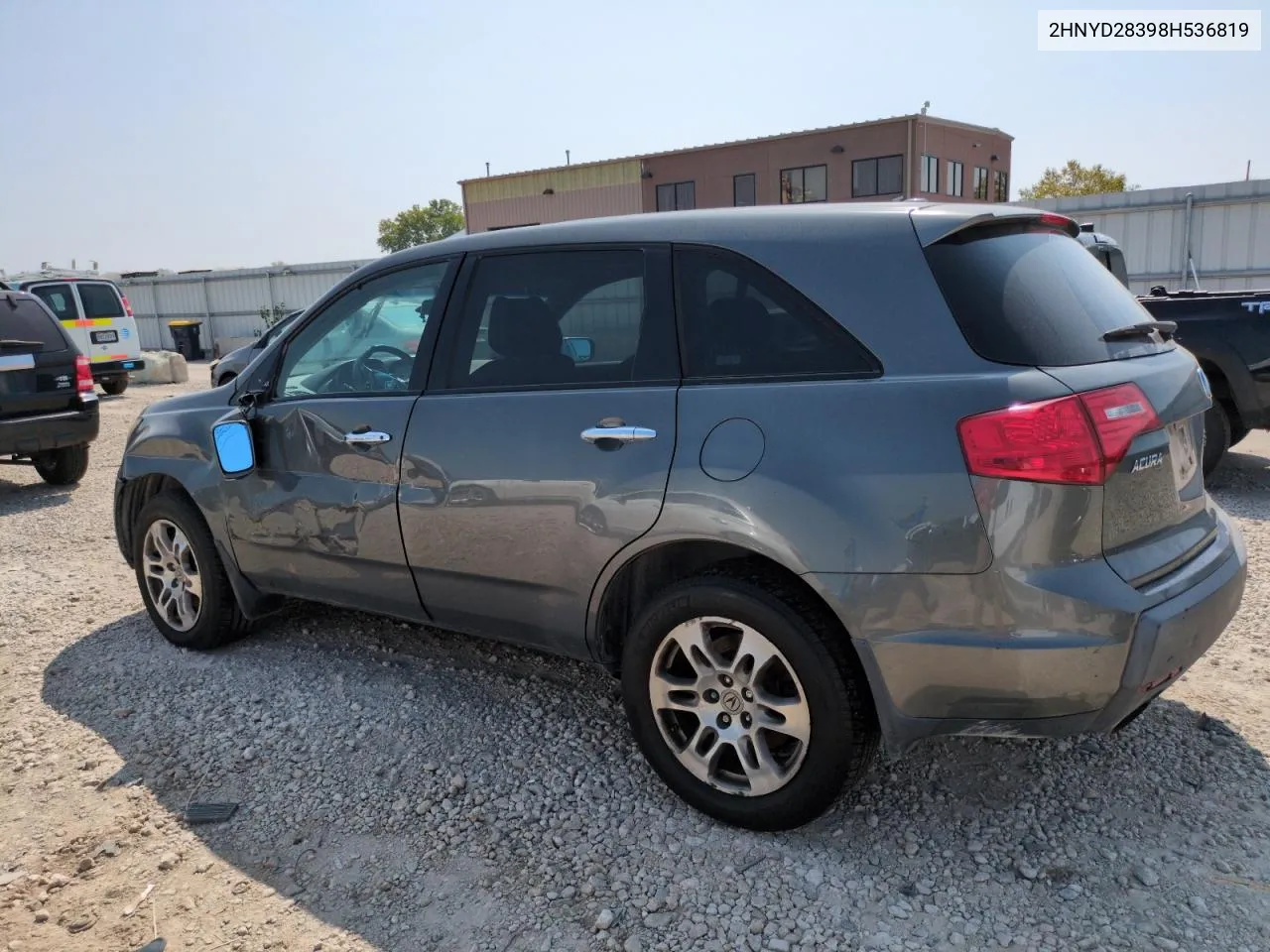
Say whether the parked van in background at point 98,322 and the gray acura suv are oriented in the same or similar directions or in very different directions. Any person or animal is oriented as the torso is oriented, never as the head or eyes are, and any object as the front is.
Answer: same or similar directions

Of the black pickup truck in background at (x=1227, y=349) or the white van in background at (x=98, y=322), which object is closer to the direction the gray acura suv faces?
the white van in background

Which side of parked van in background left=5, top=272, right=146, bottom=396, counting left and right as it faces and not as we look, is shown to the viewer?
back

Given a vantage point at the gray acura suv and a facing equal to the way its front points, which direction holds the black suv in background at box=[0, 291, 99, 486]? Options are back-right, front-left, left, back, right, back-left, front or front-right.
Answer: front

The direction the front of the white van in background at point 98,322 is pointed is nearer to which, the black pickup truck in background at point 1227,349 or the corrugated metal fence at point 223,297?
the corrugated metal fence

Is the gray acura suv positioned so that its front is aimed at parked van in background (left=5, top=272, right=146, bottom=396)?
yes

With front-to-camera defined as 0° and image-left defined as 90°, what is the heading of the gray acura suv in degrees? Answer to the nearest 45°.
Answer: approximately 135°

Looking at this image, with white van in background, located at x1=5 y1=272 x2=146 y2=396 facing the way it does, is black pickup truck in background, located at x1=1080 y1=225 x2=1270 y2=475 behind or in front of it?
behind

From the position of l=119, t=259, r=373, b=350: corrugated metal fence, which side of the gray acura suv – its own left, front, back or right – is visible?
front

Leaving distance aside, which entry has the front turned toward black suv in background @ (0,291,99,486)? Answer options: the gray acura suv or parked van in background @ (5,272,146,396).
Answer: the gray acura suv

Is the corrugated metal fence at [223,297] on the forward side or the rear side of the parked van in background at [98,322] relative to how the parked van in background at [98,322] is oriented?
on the forward side

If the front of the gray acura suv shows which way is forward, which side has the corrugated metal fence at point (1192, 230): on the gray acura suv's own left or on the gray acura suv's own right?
on the gray acura suv's own right

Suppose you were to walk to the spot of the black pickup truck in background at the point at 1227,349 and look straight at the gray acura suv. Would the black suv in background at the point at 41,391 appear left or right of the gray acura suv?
right
